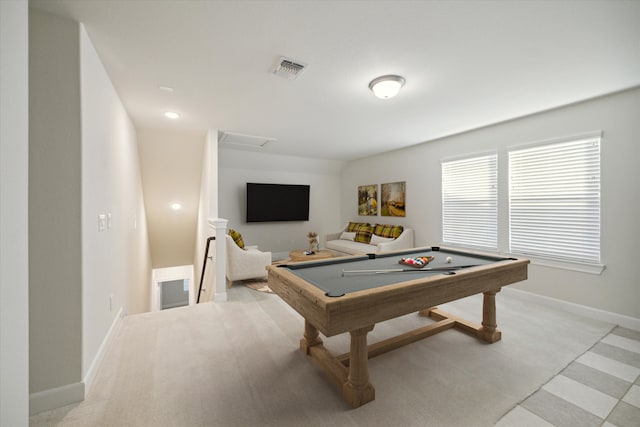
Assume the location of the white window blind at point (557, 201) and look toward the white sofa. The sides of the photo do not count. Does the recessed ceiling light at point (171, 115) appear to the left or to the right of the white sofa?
left

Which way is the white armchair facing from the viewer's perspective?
to the viewer's right

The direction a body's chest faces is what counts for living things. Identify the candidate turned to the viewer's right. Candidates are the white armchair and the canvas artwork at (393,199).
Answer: the white armchair

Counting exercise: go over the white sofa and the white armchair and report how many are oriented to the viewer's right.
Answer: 1

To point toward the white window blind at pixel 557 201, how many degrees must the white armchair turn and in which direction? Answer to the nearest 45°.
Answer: approximately 45° to its right

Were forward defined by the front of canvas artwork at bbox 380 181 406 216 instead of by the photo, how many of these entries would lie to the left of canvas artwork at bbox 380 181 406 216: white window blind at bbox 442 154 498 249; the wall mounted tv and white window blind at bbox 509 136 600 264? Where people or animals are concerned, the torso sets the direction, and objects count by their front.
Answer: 2
